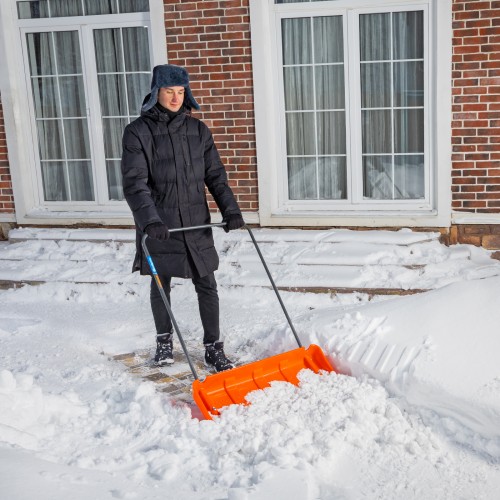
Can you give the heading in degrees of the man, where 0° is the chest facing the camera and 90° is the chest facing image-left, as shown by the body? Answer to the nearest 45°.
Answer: approximately 315°

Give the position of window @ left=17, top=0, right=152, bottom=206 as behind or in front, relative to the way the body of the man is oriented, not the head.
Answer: behind

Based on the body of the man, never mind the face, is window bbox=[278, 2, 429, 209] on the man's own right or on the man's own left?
on the man's own left

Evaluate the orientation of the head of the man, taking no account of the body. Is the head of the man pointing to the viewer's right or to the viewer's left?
to the viewer's right
